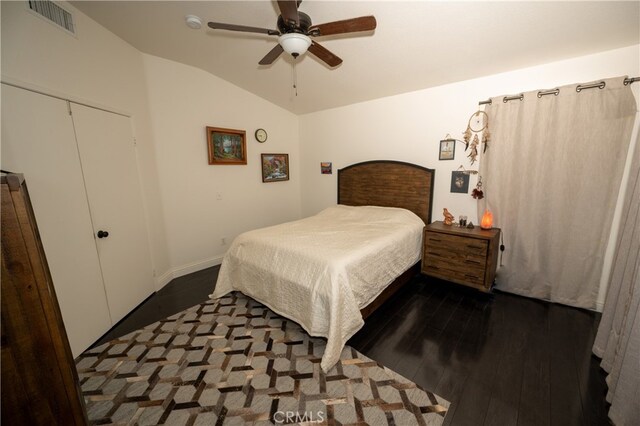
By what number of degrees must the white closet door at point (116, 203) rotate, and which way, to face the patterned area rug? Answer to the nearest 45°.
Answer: approximately 45° to its right

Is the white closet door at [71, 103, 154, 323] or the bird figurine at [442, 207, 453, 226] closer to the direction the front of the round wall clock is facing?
the bird figurine

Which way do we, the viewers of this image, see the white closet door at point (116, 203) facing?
facing the viewer and to the right of the viewer

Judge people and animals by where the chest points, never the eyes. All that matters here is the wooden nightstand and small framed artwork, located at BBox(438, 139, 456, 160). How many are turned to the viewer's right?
0

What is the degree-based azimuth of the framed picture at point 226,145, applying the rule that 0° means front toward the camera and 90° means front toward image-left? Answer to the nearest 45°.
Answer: approximately 315°

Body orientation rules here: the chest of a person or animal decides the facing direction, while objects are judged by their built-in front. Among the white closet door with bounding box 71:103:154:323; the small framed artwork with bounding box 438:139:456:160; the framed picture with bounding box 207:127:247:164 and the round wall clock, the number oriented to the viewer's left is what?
0

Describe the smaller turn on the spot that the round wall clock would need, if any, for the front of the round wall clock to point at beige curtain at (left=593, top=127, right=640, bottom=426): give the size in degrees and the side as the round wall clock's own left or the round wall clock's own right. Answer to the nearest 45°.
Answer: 0° — it already faces it

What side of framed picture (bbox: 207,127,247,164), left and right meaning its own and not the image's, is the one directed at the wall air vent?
right

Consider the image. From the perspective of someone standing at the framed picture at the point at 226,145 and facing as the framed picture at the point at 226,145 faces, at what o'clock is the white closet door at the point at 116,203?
The white closet door is roughly at 3 o'clock from the framed picture.

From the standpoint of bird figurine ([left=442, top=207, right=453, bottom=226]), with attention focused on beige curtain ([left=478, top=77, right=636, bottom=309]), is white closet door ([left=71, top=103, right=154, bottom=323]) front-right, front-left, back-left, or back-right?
back-right

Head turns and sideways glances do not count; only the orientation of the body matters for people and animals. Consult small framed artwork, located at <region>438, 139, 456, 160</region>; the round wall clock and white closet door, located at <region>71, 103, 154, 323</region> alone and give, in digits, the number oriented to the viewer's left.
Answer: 0

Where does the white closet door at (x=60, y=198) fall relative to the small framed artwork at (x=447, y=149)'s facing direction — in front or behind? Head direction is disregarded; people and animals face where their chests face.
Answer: in front

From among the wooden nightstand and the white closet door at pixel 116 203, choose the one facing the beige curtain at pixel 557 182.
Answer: the white closet door

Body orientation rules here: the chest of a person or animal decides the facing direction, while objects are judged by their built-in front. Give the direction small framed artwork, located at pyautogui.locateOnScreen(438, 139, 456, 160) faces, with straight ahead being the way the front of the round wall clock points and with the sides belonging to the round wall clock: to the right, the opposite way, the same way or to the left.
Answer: to the right

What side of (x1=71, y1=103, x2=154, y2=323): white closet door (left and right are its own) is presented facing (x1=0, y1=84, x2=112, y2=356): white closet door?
right

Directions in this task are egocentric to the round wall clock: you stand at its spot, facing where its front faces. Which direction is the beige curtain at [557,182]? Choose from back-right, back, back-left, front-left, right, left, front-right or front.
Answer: front

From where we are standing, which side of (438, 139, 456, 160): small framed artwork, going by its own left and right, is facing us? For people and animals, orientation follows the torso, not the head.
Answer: front

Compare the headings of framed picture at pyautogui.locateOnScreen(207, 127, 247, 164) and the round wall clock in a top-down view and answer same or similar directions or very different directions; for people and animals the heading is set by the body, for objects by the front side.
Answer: same or similar directions

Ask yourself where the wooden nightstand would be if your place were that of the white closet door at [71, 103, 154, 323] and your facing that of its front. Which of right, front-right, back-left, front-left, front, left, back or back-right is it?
front

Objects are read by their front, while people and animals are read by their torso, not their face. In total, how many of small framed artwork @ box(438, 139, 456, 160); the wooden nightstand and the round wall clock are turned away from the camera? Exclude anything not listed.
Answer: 0
